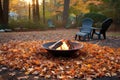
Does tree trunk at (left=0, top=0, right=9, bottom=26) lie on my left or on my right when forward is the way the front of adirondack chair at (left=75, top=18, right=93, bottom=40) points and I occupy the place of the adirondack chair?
on my right

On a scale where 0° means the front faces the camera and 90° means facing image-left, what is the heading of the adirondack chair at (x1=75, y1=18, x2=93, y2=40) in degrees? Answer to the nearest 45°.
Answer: approximately 45°
